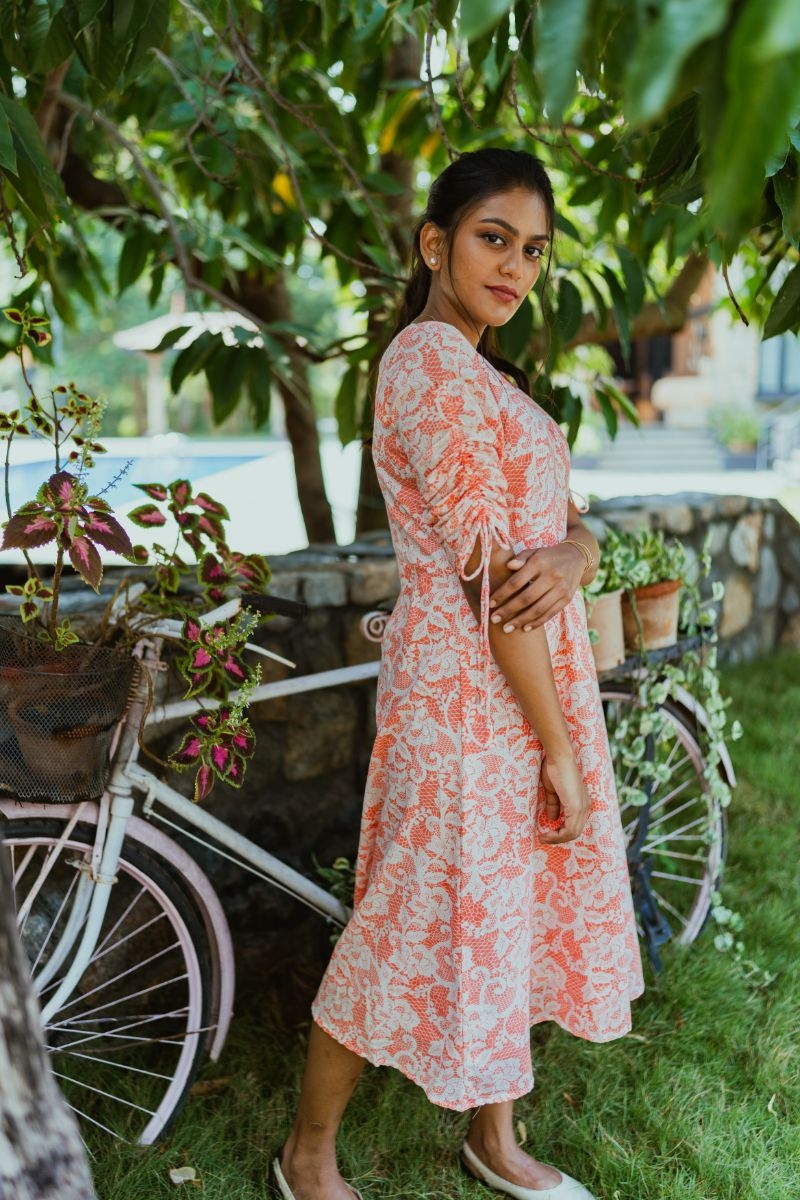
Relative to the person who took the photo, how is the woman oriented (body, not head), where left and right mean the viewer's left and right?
facing to the right of the viewer

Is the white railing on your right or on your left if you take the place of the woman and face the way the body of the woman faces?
on your left

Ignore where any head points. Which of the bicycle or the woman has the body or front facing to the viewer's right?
the woman

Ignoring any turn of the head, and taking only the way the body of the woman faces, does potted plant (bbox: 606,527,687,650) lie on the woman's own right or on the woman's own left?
on the woman's own left

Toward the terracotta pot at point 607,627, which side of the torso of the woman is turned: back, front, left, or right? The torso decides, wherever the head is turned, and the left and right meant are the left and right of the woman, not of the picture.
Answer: left

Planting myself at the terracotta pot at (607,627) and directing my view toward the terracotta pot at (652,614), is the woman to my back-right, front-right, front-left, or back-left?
back-right

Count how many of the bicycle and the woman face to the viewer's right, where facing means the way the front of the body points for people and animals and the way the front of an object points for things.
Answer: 1
